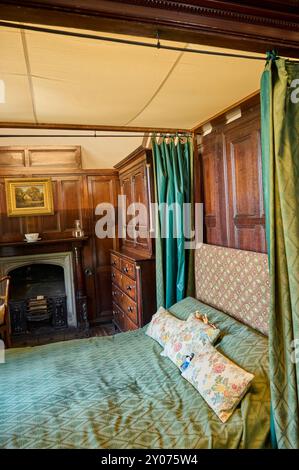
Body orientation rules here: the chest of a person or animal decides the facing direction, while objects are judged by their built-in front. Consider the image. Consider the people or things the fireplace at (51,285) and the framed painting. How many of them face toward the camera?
2

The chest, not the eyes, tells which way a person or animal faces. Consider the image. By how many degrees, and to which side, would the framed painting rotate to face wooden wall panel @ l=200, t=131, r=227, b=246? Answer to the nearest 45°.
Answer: approximately 45° to its left

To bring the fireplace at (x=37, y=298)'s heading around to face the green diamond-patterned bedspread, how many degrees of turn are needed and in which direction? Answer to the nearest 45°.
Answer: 0° — it already faces it

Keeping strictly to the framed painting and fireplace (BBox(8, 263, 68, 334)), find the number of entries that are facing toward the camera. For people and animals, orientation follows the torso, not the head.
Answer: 2

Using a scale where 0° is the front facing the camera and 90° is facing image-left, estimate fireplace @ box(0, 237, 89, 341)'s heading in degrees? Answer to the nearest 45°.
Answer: approximately 0°

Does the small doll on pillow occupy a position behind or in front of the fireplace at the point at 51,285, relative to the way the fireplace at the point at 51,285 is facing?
in front

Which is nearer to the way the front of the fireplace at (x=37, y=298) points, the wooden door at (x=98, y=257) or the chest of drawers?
the chest of drawers

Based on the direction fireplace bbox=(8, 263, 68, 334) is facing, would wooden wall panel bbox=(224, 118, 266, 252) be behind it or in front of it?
in front

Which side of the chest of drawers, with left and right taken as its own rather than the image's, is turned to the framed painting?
front

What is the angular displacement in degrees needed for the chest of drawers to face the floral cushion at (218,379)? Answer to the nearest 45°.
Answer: approximately 45° to its left
